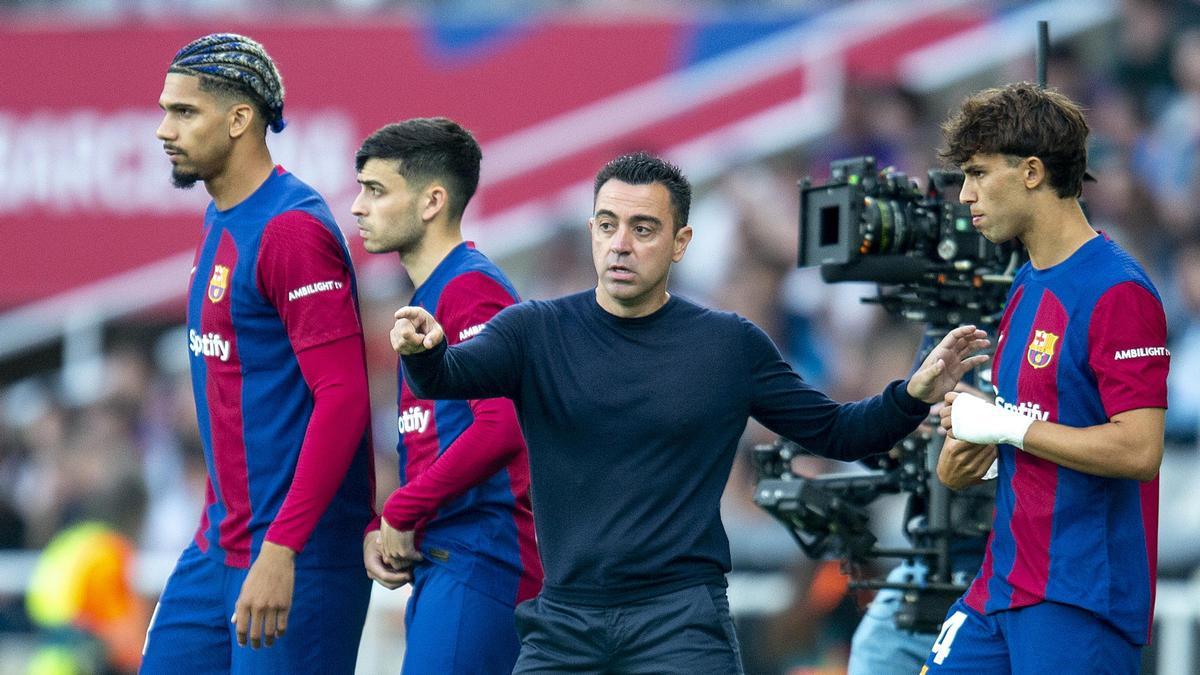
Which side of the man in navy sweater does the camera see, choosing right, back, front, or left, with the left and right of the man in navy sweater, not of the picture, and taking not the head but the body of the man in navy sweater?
front

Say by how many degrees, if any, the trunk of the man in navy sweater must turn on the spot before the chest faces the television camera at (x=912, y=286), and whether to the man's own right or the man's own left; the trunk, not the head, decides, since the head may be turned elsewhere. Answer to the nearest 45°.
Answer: approximately 135° to the man's own left

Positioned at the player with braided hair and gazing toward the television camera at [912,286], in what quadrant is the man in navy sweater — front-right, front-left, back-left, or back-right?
front-right

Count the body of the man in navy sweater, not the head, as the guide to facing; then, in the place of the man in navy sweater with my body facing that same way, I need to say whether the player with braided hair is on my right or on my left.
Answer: on my right

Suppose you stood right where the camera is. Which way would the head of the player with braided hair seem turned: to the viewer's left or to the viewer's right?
to the viewer's left

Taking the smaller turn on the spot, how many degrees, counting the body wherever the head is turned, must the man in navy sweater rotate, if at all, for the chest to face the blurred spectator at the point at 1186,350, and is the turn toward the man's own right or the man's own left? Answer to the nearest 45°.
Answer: approximately 135° to the man's own left

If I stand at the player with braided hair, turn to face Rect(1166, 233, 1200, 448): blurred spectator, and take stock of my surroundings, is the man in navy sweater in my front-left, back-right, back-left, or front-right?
front-right

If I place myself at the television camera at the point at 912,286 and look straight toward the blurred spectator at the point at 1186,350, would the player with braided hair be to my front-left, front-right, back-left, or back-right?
back-left
